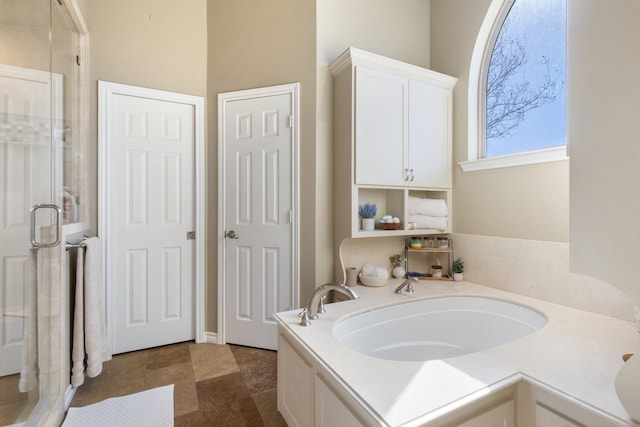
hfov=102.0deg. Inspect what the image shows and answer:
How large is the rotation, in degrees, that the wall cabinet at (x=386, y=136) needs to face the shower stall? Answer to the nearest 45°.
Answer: approximately 90° to its right

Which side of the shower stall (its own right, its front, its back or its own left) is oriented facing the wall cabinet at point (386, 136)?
front

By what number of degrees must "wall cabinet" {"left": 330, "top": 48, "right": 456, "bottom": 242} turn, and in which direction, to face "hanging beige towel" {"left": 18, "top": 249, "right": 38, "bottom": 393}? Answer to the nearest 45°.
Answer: approximately 90° to its right

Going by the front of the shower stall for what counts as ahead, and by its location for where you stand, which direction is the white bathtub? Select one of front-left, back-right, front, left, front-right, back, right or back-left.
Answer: front

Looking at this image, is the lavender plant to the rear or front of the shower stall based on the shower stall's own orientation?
to the front

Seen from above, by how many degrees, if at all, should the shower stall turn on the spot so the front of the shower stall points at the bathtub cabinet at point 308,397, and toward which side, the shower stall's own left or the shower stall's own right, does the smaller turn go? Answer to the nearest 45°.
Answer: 0° — it already faces it

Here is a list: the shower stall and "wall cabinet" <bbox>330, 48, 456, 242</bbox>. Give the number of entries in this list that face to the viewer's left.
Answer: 0

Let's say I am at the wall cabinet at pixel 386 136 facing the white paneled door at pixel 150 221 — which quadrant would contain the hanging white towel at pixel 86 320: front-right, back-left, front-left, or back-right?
front-left

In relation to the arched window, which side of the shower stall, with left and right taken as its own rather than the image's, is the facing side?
front

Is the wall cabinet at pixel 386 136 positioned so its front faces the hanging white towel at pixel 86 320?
no

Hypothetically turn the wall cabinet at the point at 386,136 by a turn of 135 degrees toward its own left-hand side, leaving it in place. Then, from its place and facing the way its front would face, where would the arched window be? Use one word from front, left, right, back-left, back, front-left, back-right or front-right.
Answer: right

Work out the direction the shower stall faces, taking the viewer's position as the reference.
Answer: facing the viewer and to the right of the viewer
